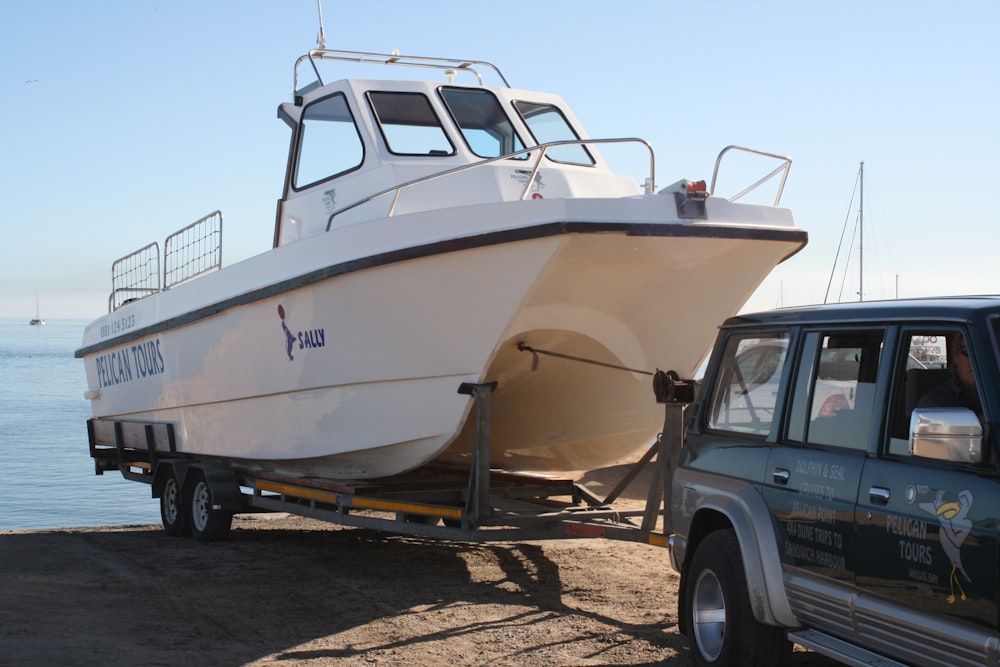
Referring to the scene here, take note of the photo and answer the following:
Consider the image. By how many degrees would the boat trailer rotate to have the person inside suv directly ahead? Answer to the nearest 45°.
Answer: approximately 45° to its right

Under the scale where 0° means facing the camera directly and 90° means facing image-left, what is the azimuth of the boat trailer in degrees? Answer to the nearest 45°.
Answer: approximately 315°

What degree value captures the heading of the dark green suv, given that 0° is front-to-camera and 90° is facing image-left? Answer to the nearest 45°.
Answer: approximately 315°

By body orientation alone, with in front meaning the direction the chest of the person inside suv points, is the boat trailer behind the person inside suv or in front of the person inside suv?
behind

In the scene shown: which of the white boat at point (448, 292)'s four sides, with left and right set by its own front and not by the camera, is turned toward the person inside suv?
front

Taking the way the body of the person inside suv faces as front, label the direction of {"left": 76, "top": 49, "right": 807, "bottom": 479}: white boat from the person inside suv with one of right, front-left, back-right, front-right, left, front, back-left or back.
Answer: back

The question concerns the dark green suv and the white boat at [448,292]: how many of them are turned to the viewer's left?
0

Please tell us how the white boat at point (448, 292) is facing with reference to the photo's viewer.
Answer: facing the viewer and to the right of the viewer

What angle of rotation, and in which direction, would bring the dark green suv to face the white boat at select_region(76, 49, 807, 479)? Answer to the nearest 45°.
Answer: approximately 180°
